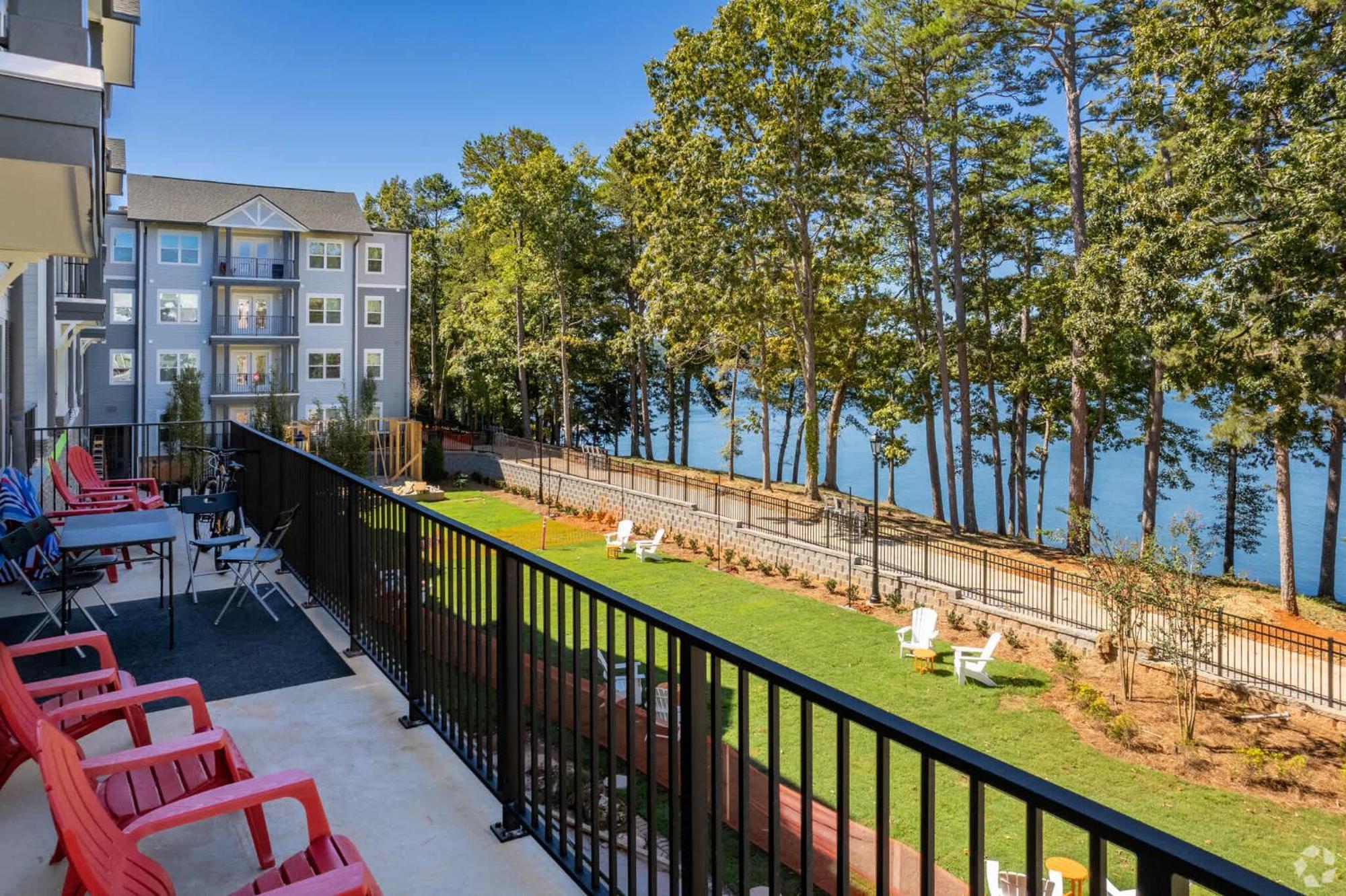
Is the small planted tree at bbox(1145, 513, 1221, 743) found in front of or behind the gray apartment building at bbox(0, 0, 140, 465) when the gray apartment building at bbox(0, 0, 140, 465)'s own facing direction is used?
in front

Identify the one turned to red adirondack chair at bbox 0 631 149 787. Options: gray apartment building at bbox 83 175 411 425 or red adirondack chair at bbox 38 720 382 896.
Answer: the gray apartment building

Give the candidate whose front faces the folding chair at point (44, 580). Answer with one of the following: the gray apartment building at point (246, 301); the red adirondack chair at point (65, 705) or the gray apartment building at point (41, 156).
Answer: the gray apartment building at point (246, 301)

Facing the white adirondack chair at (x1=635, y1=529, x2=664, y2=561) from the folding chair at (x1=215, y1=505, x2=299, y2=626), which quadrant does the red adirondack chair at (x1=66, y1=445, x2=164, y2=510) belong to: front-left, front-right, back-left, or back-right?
front-left

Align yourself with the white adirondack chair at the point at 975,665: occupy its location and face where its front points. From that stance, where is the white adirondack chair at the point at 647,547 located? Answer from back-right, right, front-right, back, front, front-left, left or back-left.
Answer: front-right

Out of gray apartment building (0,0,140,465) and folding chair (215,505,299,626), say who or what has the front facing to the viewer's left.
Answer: the folding chair

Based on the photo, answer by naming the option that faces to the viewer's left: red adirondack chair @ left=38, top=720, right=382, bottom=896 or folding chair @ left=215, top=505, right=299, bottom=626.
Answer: the folding chair

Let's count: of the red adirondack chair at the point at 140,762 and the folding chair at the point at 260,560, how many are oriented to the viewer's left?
1

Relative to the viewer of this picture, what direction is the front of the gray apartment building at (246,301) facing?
facing the viewer

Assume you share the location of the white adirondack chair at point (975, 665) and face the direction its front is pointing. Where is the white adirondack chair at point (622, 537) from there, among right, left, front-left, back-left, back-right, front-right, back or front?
front-right

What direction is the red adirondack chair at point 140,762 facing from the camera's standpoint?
to the viewer's right
